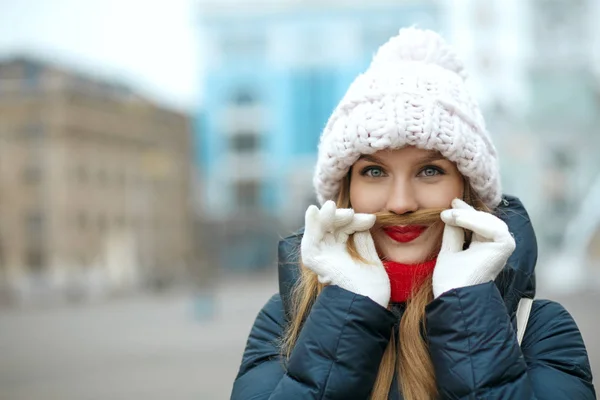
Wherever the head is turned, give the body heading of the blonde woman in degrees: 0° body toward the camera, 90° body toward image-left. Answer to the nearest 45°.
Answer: approximately 0°

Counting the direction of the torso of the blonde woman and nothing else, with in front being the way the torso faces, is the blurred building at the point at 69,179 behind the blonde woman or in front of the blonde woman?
behind

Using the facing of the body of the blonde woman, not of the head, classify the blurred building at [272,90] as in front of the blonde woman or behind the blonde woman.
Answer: behind

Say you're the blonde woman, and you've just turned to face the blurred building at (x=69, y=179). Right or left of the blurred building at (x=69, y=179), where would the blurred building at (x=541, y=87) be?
right

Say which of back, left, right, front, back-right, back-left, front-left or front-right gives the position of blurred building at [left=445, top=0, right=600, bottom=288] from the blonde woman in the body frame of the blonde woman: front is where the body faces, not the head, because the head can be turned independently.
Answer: back
